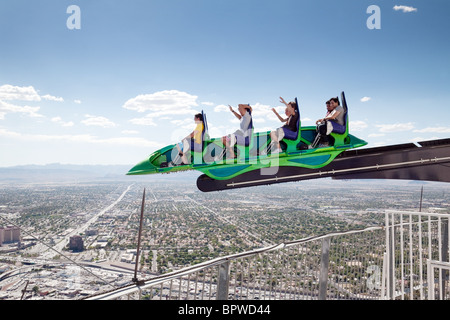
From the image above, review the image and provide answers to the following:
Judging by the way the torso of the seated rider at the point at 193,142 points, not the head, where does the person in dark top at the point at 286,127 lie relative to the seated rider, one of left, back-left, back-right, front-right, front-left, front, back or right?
back

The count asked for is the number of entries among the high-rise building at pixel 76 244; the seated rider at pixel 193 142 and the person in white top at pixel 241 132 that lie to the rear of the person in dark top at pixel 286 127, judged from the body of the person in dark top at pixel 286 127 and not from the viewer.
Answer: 0

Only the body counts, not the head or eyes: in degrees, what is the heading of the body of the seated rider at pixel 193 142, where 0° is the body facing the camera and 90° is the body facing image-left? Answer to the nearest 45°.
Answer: approximately 90°

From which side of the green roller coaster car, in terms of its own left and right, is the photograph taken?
left

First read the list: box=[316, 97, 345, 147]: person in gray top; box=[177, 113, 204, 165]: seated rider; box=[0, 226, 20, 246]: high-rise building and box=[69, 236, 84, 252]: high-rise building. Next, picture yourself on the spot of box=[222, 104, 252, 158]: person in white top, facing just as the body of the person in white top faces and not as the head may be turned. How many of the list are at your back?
1

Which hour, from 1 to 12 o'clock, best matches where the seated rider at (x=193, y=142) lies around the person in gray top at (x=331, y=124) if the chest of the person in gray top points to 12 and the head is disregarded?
The seated rider is roughly at 11 o'clock from the person in gray top.

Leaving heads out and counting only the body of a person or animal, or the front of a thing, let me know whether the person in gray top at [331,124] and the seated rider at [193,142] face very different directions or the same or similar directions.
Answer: same or similar directions

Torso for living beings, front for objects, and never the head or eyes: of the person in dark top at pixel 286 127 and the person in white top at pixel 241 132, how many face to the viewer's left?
2

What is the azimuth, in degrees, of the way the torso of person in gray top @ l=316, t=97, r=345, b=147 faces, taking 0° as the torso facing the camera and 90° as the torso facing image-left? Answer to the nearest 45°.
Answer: approximately 90°

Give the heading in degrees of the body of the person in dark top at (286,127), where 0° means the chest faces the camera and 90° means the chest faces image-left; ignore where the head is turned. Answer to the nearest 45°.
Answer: approximately 90°

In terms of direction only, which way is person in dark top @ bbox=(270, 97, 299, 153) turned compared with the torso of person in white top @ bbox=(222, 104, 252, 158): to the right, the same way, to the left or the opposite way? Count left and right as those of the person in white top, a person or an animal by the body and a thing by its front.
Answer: the same way

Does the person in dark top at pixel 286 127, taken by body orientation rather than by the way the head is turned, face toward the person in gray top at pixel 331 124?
no

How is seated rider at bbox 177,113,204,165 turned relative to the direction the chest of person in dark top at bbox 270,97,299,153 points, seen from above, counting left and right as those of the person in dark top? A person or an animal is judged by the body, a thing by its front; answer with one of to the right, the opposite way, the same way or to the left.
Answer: the same way

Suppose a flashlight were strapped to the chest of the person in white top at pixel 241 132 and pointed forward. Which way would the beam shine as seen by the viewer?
to the viewer's left
